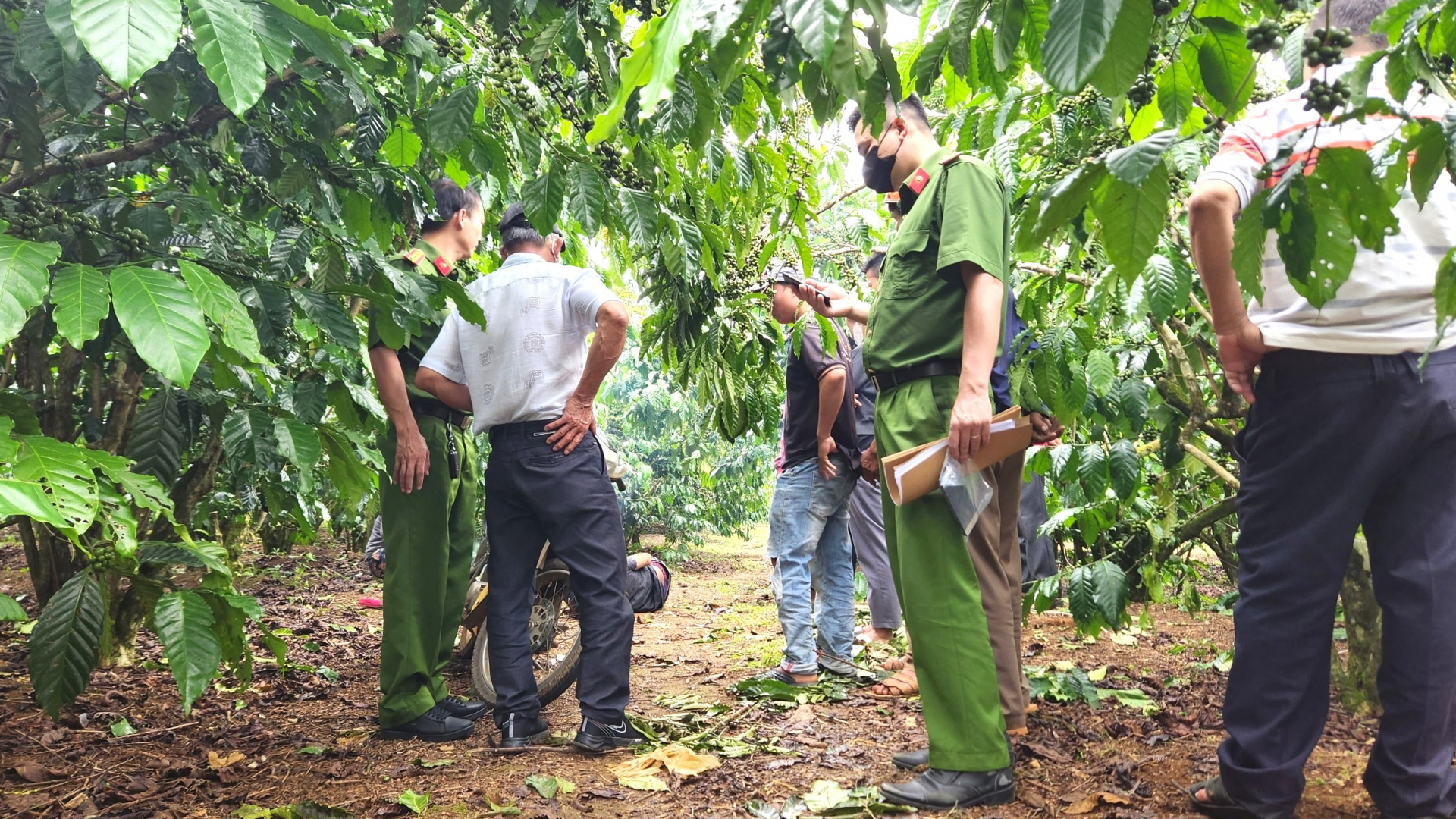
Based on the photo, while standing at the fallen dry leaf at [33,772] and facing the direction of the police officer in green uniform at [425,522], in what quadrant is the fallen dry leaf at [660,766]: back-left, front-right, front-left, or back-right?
front-right

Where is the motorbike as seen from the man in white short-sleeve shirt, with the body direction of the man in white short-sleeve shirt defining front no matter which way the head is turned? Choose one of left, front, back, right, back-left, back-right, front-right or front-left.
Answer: front

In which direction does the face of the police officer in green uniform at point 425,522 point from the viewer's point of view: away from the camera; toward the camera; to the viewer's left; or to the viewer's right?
to the viewer's right

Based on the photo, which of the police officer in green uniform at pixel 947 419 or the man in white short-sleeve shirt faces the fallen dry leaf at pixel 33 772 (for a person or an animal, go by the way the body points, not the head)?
the police officer in green uniform

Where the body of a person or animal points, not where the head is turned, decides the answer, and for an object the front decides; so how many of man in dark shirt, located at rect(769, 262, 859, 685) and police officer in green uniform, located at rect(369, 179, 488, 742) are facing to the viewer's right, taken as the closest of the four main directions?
1

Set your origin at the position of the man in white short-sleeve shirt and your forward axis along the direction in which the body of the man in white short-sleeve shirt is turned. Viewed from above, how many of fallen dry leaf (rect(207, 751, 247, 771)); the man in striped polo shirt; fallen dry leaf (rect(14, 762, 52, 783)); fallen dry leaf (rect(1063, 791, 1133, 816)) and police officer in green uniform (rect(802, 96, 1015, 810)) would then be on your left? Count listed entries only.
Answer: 2

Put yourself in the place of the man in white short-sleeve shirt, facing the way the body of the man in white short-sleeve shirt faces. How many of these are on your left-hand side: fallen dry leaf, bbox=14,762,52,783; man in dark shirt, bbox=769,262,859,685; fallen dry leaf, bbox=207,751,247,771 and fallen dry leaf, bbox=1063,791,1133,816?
2

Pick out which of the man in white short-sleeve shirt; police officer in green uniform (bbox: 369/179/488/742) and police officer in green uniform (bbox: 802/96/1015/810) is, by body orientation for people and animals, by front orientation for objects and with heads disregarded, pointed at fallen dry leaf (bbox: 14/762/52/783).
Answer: police officer in green uniform (bbox: 802/96/1015/810)

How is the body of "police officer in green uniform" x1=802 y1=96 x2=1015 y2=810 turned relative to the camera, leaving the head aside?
to the viewer's left

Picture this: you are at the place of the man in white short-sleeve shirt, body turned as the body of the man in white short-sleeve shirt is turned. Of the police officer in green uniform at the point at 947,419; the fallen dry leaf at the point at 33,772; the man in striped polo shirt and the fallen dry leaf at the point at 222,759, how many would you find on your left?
2

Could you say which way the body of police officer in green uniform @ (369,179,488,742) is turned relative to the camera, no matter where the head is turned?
to the viewer's right

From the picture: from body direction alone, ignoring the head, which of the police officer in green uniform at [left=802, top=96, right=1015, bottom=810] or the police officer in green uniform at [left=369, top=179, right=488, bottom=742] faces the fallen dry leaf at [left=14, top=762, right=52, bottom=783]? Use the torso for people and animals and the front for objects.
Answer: the police officer in green uniform at [left=802, top=96, right=1015, bottom=810]
